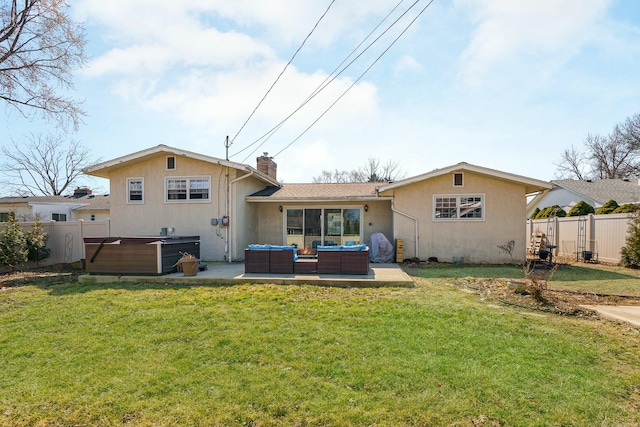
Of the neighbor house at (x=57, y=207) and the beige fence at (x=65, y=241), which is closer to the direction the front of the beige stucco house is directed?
the neighbor house

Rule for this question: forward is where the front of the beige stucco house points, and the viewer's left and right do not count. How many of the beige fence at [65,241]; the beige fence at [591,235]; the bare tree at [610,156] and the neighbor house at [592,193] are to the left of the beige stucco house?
1

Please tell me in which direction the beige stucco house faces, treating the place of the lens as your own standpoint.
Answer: facing away from the viewer

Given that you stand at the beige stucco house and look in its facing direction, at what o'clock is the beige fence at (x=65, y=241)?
The beige fence is roughly at 9 o'clock from the beige stucco house.

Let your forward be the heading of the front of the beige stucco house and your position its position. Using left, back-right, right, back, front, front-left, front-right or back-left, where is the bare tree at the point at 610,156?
front-right

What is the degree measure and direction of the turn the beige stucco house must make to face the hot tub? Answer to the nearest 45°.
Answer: approximately 135° to its left

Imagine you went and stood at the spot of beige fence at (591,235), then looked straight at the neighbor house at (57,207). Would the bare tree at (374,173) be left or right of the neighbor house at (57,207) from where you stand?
right
